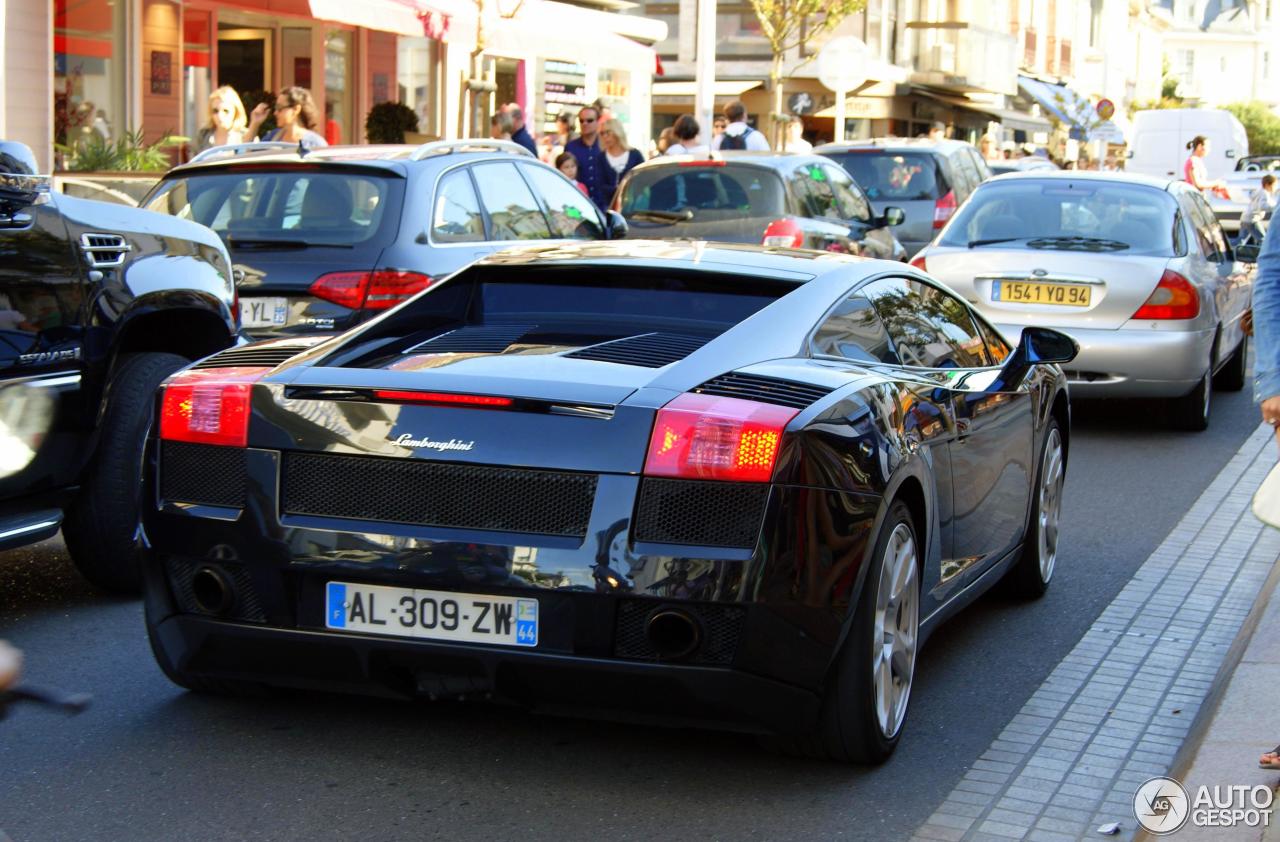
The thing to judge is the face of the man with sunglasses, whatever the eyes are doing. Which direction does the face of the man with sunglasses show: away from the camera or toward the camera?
toward the camera

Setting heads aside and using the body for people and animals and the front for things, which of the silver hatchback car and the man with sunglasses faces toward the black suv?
the man with sunglasses

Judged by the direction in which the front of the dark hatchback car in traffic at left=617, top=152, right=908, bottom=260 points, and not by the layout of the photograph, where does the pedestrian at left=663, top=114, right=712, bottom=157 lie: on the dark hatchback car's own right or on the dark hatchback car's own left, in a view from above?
on the dark hatchback car's own left

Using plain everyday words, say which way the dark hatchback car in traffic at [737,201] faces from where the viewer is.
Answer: facing away from the viewer and to the right of the viewer

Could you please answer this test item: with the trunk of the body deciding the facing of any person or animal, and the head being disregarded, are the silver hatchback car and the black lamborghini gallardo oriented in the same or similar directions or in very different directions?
same or similar directions

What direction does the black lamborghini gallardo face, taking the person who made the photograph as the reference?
facing away from the viewer and to the right of the viewer

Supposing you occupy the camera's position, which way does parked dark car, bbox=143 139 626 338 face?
facing away from the viewer and to the right of the viewer

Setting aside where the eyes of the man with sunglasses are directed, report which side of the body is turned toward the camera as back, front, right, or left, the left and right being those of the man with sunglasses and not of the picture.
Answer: front

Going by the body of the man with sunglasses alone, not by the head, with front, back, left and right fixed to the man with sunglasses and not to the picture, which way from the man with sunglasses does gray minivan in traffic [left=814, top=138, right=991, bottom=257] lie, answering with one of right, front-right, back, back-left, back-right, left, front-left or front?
back-left

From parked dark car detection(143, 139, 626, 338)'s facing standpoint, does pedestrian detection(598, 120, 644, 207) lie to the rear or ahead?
ahead
